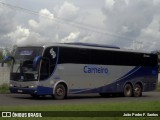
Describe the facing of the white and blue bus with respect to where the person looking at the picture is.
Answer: facing the viewer and to the left of the viewer
